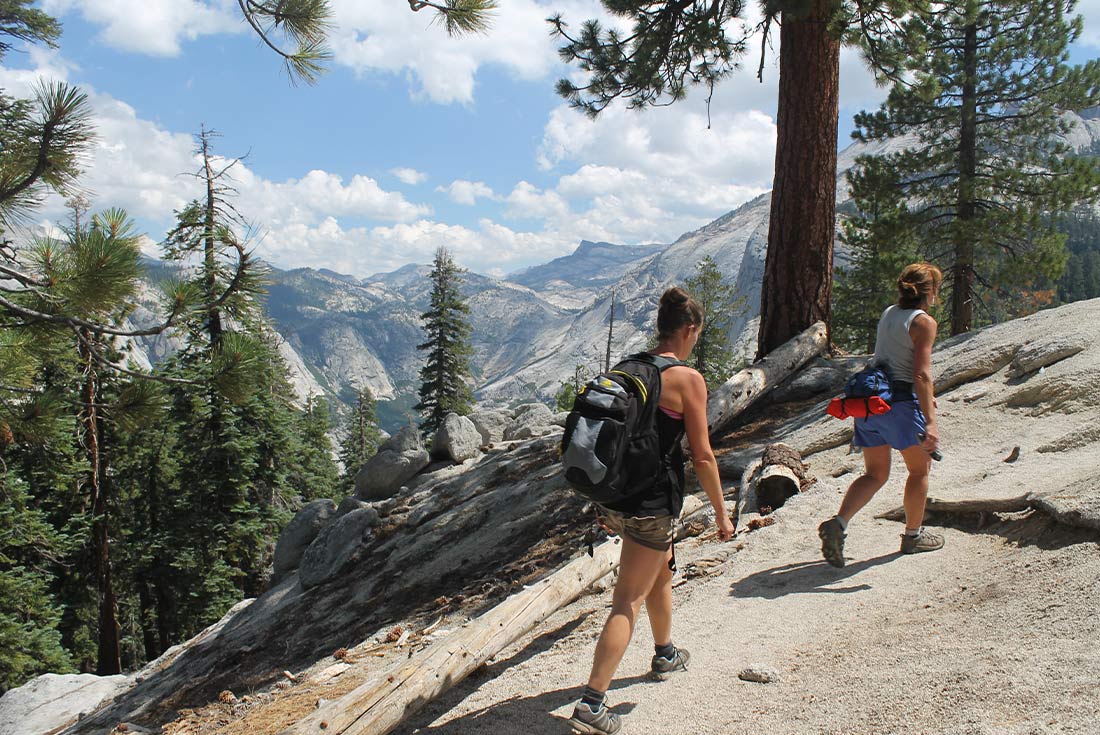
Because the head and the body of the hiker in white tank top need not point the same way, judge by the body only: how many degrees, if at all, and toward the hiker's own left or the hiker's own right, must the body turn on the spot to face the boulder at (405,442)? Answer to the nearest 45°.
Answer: approximately 90° to the hiker's own left

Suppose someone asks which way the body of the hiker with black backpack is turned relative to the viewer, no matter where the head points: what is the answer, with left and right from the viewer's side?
facing away from the viewer and to the right of the viewer

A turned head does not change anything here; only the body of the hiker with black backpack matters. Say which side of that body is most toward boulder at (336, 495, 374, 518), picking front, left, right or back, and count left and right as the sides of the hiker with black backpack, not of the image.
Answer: left

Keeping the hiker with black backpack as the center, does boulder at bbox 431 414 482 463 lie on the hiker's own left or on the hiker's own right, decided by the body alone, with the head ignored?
on the hiker's own left

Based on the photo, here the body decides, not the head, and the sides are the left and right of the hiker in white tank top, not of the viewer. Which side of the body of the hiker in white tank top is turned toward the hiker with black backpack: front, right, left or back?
back

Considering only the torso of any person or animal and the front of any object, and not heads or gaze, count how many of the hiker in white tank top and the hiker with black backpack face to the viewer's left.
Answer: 0

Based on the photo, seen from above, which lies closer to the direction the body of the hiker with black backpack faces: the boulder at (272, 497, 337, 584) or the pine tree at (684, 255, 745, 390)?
the pine tree

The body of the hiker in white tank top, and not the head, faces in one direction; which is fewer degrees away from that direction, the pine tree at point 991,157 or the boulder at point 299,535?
the pine tree

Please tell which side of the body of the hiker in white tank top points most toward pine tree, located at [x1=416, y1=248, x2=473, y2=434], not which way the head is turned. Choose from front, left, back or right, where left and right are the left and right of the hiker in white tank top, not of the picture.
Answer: left

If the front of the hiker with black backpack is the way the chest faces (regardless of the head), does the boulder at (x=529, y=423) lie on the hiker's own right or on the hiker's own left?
on the hiker's own left

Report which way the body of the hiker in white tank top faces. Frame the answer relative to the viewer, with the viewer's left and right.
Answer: facing away from the viewer and to the right of the viewer
